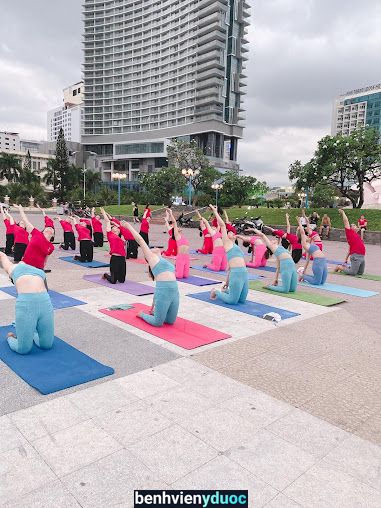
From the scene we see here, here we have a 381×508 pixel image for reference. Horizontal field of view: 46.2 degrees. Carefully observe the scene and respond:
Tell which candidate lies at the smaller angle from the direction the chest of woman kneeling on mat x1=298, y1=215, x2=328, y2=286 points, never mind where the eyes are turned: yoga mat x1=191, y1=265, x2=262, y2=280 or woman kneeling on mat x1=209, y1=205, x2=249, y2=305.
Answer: the woman kneeling on mat

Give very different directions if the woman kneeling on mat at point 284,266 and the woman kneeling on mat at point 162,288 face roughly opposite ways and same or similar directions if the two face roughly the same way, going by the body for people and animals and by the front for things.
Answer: same or similar directions

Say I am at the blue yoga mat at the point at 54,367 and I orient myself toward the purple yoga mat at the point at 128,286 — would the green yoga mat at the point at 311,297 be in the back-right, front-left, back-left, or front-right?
front-right

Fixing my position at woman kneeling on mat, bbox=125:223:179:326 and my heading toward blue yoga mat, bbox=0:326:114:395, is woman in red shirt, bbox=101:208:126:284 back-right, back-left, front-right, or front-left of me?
back-right

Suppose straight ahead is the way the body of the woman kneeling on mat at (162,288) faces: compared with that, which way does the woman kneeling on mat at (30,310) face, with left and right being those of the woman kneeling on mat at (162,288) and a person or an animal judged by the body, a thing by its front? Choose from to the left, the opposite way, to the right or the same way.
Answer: the same way

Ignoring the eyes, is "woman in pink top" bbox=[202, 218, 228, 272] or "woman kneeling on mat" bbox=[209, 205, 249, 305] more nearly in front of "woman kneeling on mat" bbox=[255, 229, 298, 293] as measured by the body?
the woman kneeling on mat

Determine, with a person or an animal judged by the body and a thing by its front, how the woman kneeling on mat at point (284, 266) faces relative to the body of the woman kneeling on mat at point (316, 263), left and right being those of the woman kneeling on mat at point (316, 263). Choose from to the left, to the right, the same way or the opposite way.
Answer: the same way
